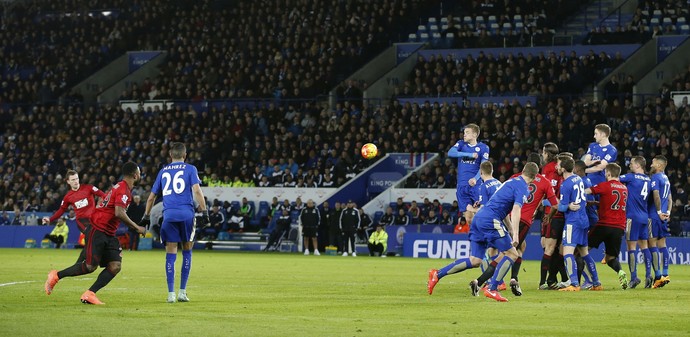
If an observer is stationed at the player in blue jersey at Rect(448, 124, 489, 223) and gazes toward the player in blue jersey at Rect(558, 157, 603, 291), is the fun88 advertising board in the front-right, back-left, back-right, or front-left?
back-left

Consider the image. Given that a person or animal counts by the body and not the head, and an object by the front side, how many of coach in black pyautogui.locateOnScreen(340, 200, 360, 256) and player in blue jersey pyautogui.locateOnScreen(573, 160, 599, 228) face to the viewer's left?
1

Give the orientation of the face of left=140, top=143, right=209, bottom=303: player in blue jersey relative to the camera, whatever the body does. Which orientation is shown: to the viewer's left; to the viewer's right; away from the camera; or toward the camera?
away from the camera

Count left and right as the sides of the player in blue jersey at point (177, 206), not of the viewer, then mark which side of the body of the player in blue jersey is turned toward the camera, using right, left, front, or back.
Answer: back

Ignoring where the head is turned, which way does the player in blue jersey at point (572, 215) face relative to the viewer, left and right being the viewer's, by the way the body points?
facing away from the viewer and to the left of the viewer
